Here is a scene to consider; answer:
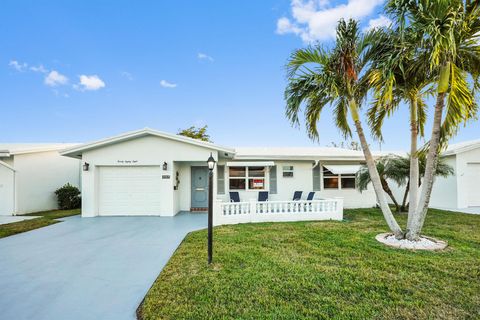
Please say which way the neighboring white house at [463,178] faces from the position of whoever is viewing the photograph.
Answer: facing the viewer and to the right of the viewer

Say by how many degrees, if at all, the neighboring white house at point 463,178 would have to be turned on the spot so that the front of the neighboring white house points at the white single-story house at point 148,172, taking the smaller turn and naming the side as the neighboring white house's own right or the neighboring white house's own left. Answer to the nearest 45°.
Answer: approximately 90° to the neighboring white house's own right

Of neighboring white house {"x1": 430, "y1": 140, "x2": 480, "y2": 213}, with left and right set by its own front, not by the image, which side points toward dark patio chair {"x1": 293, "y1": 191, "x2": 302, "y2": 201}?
right

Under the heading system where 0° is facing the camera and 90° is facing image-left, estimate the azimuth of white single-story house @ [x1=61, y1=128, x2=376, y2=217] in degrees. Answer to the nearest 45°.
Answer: approximately 0°

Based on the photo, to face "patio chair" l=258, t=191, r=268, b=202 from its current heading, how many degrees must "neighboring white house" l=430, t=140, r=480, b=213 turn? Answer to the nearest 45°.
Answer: approximately 90° to its right

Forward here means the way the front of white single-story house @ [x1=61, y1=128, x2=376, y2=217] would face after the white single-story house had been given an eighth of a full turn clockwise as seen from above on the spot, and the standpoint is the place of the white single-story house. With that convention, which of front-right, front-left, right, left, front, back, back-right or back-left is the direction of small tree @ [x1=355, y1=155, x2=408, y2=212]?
back-left

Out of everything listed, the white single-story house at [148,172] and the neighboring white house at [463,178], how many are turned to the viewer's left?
0

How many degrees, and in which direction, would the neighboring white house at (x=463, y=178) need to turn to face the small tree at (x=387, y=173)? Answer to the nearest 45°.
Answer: approximately 90° to its right

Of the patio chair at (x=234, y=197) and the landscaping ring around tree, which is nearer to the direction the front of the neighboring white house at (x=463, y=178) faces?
the landscaping ring around tree

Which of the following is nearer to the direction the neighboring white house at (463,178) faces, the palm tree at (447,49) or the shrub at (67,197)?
the palm tree
